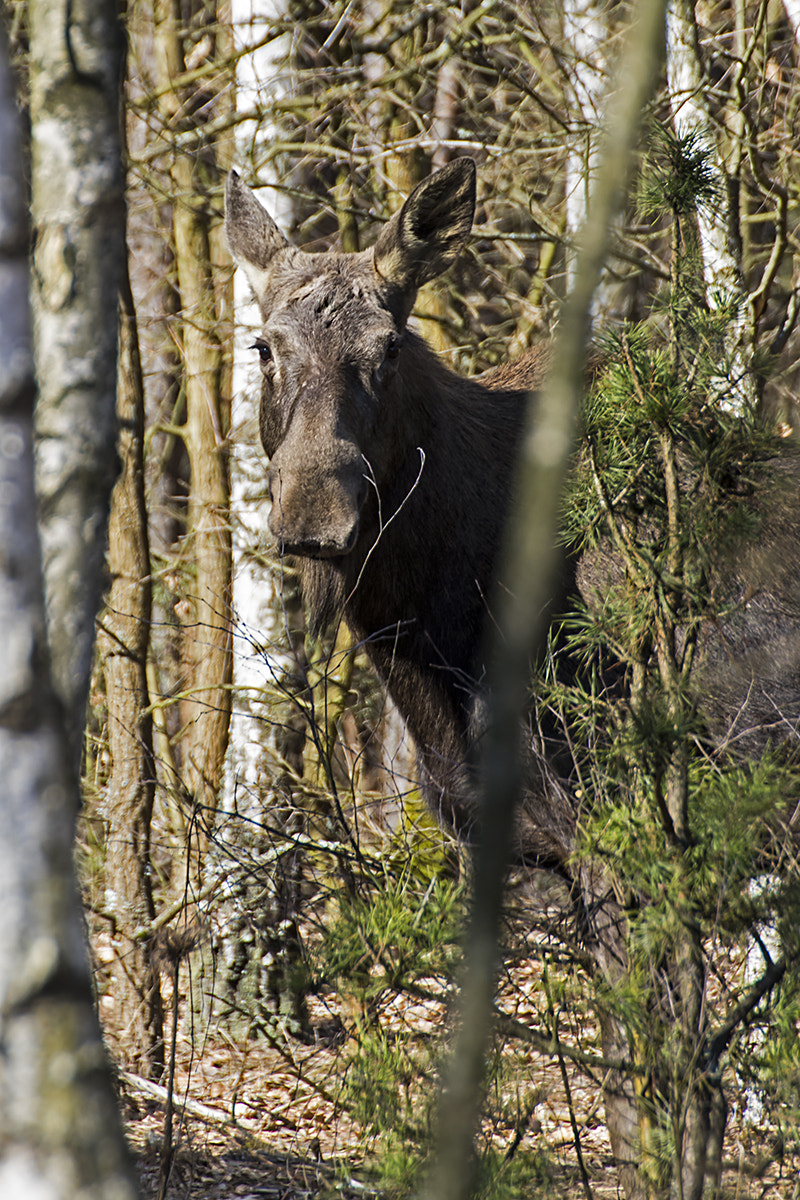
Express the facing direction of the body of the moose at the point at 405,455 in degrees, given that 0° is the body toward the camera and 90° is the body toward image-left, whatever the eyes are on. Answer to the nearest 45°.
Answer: approximately 45°

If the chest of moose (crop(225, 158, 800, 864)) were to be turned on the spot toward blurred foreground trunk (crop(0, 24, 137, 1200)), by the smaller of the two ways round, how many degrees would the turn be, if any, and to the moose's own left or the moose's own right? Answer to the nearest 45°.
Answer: approximately 45° to the moose's own left

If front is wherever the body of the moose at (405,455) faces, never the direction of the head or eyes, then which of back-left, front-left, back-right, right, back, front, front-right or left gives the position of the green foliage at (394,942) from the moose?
front-left

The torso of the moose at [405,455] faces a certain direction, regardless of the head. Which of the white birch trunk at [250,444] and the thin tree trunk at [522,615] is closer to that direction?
the thin tree trunk
